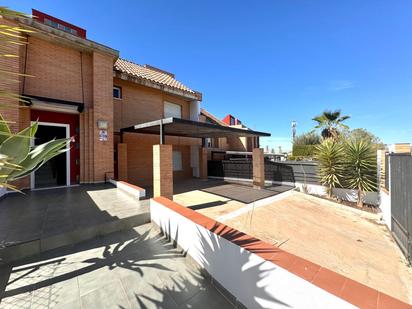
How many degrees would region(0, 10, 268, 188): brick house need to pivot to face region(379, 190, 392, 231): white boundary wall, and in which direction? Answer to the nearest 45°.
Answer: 0° — it already faces it

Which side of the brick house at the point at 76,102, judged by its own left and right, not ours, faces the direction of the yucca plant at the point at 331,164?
front

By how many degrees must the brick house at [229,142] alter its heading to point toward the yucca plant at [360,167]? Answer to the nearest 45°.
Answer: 0° — it already faces it

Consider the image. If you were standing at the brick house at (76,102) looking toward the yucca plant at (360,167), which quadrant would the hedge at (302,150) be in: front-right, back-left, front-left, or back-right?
front-left

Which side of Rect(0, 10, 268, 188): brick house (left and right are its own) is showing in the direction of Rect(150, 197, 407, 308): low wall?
front

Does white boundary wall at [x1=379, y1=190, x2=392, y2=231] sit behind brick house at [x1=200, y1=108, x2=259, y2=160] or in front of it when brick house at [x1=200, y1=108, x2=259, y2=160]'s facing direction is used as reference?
in front

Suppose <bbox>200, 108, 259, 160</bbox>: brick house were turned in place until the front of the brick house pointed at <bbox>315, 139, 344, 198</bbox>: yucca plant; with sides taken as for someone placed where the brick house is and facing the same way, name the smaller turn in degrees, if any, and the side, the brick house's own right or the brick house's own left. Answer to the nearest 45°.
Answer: approximately 45° to the brick house's own right

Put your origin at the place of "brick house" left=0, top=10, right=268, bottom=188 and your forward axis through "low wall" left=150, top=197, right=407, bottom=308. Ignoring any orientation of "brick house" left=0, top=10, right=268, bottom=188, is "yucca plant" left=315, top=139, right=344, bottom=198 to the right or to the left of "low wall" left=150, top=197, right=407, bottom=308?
left

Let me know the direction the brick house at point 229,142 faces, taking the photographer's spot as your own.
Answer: facing the viewer and to the right of the viewer

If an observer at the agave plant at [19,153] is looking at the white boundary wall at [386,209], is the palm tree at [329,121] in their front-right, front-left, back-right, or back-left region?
front-left

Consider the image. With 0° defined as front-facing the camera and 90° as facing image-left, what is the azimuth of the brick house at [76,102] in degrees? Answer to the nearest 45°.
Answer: approximately 315°

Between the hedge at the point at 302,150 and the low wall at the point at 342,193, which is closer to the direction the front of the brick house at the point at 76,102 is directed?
the low wall

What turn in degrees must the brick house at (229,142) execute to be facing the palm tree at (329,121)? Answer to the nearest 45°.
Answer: approximately 45° to its left

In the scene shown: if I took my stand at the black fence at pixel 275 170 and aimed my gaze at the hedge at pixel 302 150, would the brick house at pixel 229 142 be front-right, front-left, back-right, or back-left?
front-left

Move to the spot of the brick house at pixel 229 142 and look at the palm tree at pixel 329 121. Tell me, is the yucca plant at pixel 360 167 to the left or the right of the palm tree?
right

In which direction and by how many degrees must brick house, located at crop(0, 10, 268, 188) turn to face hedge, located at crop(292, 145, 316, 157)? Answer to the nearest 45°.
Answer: approximately 45° to its left

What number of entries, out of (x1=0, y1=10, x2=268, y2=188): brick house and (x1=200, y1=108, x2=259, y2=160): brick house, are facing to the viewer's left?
0
